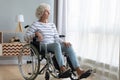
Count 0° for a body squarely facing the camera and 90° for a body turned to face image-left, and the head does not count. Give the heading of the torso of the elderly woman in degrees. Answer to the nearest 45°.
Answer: approximately 315°

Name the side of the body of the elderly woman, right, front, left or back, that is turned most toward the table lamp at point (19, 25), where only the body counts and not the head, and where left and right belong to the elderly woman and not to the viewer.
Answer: back
